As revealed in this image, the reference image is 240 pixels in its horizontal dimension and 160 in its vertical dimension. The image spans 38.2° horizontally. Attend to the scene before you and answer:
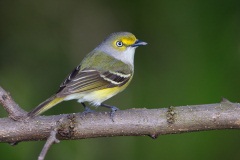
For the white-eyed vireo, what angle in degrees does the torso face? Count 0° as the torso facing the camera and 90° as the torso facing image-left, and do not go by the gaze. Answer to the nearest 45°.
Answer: approximately 270°

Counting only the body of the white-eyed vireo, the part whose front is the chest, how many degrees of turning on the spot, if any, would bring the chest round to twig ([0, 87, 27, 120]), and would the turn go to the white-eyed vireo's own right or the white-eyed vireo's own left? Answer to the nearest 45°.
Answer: approximately 135° to the white-eyed vireo's own right
